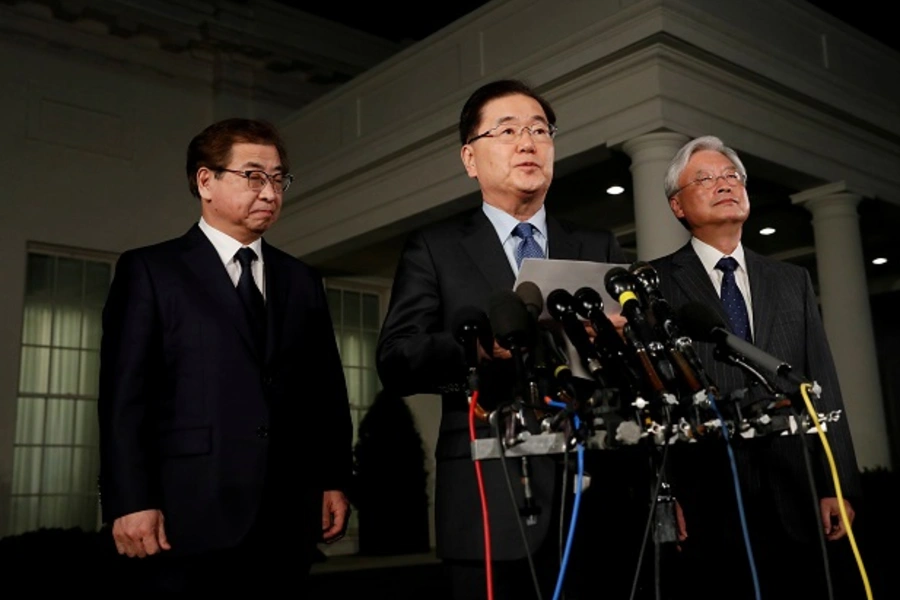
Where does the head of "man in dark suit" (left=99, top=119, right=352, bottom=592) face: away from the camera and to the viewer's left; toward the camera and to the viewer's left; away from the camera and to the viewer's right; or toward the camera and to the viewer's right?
toward the camera and to the viewer's right

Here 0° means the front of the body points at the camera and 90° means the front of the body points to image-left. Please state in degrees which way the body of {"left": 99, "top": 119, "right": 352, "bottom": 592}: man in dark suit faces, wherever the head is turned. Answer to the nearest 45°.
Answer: approximately 315°

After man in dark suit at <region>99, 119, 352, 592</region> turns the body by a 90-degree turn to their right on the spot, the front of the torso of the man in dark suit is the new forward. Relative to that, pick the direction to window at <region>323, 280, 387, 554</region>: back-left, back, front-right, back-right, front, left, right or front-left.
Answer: back-right

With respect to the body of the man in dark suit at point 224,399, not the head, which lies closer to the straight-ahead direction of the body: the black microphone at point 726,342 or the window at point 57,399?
the black microphone

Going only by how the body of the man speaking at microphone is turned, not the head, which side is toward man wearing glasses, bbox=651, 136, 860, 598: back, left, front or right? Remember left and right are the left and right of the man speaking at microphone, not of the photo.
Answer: left

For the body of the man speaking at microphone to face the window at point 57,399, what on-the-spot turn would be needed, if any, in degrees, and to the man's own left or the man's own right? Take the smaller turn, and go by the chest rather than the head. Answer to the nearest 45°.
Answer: approximately 180°

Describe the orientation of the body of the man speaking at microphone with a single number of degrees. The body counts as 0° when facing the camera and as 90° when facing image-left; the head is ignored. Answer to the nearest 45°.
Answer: approximately 315°
